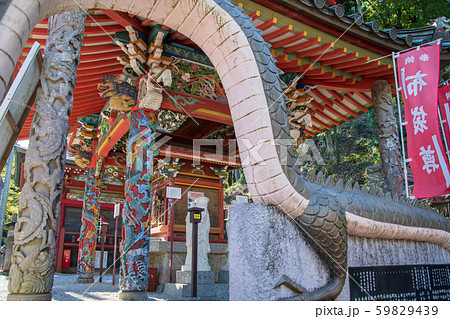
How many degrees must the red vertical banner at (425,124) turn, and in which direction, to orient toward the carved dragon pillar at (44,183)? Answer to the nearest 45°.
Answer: approximately 45° to its right

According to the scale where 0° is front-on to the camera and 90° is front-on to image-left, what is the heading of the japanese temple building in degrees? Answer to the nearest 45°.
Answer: approximately 45°

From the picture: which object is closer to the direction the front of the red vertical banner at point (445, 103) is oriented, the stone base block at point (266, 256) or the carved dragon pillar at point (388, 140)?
the stone base block

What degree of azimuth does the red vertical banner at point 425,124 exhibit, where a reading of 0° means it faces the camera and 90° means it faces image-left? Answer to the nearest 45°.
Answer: approximately 0°

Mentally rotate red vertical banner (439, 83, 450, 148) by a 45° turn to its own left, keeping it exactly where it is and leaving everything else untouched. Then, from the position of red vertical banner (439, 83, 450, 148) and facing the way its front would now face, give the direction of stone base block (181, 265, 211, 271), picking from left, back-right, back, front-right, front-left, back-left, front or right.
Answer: back-right

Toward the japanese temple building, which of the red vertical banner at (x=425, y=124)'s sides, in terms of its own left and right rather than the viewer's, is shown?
right

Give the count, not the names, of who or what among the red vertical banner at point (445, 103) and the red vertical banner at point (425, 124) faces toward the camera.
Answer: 2
